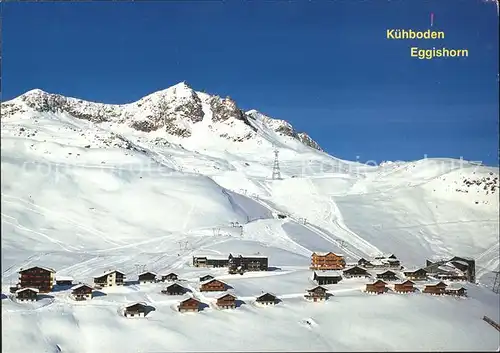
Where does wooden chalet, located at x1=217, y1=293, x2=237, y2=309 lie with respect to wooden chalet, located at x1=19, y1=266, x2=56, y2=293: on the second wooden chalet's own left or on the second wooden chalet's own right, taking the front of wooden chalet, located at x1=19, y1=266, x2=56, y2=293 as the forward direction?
on the second wooden chalet's own left

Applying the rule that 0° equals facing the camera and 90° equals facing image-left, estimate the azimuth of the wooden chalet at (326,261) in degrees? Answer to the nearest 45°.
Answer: approximately 0°

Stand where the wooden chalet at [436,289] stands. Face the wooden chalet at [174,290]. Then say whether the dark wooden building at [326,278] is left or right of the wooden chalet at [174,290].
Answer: right

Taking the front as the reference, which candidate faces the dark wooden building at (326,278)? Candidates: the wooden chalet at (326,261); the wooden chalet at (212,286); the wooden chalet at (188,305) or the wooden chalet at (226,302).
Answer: the wooden chalet at (326,261)

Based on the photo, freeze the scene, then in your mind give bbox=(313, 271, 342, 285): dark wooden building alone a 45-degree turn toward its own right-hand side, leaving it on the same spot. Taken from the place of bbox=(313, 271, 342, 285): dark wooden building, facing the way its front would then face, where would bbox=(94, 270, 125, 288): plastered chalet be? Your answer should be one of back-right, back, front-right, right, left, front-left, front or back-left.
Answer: front-right

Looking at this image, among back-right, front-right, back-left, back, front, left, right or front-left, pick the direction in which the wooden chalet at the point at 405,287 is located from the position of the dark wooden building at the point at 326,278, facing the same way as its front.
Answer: front-left

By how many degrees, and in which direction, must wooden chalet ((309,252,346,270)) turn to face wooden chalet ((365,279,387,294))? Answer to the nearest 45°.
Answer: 0° — it already faces it

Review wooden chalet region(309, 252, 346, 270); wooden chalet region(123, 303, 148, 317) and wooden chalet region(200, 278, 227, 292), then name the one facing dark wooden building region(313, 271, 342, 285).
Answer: wooden chalet region(309, 252, 346, 270)

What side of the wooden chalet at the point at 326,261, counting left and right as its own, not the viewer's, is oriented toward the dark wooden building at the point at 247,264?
right

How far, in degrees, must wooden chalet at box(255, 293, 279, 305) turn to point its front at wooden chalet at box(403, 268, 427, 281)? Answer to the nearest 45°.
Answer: approximately 135° to its left

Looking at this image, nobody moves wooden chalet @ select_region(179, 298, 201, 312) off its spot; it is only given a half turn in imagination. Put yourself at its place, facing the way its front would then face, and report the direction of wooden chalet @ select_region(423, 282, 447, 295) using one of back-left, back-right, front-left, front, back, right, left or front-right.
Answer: right

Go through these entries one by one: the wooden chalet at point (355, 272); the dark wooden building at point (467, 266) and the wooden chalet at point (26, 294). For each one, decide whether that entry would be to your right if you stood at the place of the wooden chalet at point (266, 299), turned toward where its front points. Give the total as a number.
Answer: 1
